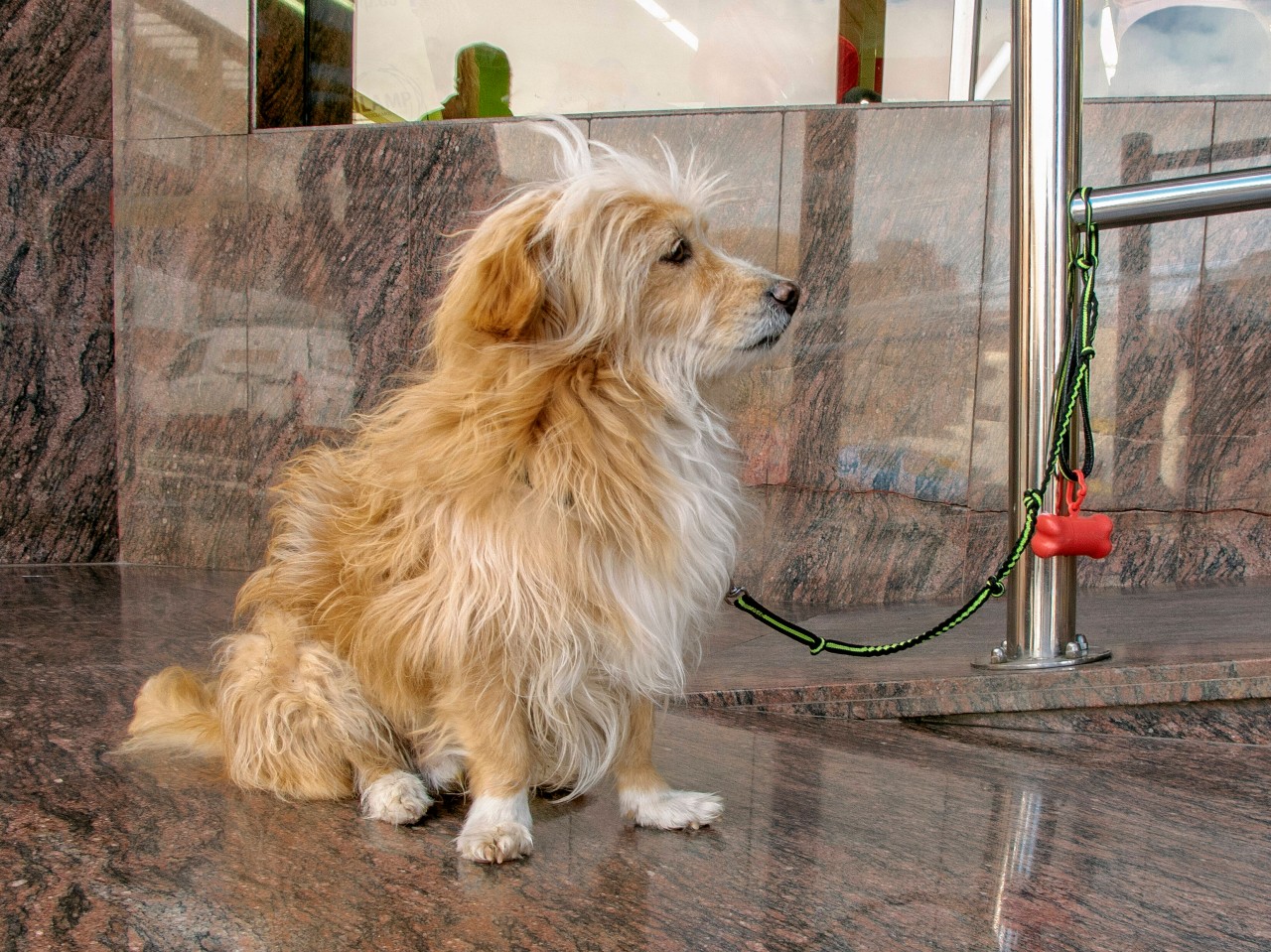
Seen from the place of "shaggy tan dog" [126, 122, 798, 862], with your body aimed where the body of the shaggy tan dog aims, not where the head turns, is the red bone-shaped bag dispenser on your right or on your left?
on your left

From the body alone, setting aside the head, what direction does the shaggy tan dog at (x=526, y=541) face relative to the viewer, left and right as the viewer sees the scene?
facing the viewer and to the right of the viewer

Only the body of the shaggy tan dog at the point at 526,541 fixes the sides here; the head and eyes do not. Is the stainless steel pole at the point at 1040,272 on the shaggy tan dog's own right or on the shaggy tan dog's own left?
on the shaggy tan dog's own left

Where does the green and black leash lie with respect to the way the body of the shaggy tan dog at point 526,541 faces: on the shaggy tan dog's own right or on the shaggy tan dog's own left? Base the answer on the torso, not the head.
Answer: on the shaggy tan dog's own left
